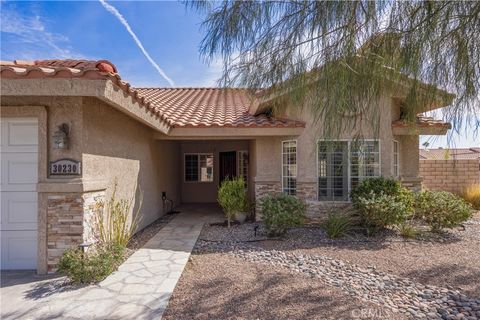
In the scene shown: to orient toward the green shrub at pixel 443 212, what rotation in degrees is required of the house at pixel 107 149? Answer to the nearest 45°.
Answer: approximately 90° to its left

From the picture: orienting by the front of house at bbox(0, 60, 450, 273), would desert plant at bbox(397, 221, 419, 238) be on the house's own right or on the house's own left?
on the house's own left

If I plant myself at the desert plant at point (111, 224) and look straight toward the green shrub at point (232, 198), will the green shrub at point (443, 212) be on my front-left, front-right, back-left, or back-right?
front-right

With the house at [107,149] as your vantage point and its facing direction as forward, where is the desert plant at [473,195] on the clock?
The desert plant is roughly at 8 o'clock from the house.

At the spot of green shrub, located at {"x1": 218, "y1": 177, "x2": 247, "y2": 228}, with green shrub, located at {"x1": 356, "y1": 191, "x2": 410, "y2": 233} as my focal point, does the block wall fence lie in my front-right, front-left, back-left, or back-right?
front-left

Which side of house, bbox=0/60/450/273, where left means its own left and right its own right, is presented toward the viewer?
front

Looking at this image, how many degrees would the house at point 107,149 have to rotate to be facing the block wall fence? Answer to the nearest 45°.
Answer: approximately 135° to its left
